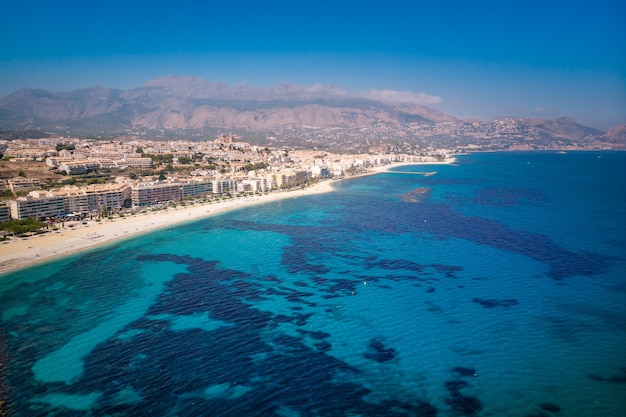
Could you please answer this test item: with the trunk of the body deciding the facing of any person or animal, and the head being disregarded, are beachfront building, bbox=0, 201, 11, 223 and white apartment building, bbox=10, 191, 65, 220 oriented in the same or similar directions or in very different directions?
same or similar directions

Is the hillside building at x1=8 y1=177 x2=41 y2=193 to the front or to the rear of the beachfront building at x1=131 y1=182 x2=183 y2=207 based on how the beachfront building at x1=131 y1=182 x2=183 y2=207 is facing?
to the rear

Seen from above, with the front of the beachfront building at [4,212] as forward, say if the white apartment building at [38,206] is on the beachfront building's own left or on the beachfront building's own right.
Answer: on the beachfront building's own left

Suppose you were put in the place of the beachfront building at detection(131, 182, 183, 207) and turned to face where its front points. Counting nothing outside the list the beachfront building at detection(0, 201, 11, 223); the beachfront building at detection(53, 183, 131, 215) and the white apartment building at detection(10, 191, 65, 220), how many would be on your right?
3

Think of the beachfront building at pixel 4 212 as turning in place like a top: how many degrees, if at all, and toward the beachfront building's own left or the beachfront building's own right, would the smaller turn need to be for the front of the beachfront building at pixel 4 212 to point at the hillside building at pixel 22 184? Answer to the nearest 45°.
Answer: approximately 135° to the beachfront building's own left

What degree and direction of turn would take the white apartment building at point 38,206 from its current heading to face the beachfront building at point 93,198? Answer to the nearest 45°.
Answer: approximately 90° to its left

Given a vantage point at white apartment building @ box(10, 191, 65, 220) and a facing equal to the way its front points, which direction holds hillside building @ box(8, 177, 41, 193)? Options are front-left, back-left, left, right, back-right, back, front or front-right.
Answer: back-left

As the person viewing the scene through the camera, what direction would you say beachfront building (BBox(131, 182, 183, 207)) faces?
facing the viewer and to the right of the viewer

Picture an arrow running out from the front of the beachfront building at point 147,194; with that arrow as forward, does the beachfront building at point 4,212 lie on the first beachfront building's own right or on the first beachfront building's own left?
on the first beachfront building's own right

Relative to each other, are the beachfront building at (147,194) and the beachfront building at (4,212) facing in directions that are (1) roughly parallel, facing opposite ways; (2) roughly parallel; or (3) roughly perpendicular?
roughly parallel

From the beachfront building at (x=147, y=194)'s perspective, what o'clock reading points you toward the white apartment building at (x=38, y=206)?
The white apartment building is roughly at 3 o'clock from the beachfront building.

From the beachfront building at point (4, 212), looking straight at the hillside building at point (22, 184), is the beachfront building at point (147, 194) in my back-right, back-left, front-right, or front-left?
front-right

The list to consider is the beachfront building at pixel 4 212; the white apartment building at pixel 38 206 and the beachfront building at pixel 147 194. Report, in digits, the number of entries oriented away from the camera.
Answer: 0

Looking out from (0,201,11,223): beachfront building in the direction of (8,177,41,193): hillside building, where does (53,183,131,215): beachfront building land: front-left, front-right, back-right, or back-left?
front-right
